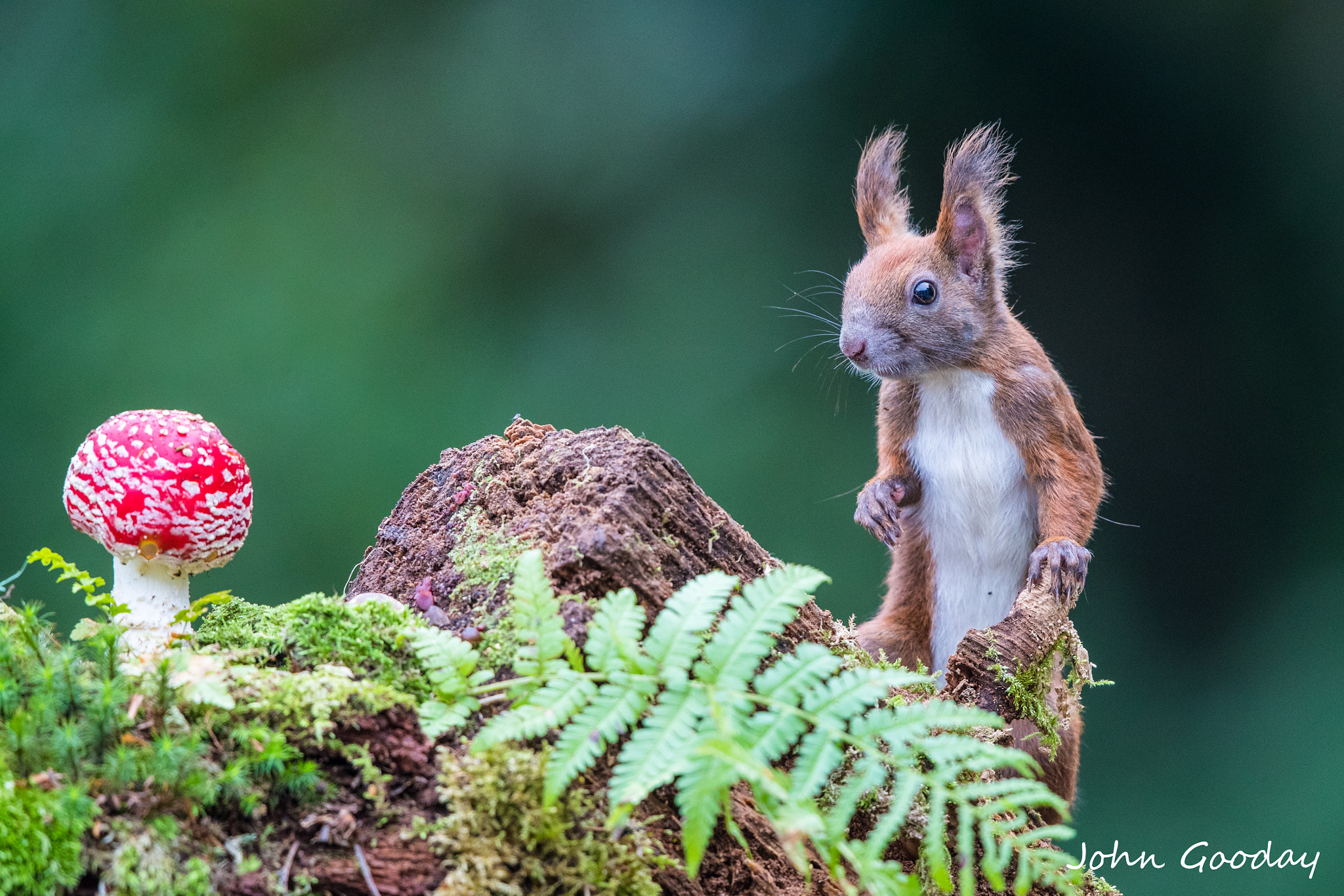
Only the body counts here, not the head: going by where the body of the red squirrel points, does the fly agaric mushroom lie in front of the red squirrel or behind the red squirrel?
in front

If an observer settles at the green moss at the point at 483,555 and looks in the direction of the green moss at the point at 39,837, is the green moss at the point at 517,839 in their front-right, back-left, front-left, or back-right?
front-left
